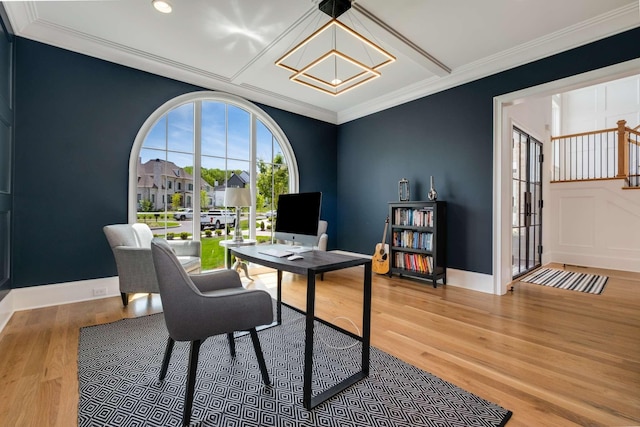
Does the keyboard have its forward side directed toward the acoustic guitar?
no

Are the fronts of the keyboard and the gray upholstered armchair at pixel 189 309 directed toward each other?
yes

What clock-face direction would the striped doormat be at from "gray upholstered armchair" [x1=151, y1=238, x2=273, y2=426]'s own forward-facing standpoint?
The striped doormat is roughly at 1 o'clock from the gray upholstered armchair.

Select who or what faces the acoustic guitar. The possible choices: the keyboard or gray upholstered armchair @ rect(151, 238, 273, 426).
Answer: the gray upholstered armchair

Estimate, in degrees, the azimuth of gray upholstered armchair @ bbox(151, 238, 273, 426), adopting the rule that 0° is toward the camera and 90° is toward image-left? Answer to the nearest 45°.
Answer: approximately 225°

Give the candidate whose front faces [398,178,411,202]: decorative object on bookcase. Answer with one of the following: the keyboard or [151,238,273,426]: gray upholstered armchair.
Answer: the gray upholstered armchair

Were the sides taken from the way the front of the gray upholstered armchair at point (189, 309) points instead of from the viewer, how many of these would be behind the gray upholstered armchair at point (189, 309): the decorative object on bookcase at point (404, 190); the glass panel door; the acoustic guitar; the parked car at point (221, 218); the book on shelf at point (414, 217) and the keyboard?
0

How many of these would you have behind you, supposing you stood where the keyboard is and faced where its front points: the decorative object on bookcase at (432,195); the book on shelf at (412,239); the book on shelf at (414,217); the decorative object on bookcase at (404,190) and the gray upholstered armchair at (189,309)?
4

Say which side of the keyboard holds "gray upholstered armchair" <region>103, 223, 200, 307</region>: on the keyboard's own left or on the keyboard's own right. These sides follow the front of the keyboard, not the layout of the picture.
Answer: on the keyboard's own right

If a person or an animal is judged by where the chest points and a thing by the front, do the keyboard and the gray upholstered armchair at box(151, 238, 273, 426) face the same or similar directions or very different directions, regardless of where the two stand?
very different directions

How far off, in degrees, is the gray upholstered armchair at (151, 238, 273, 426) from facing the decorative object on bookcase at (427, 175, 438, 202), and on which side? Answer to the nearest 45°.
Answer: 0° — it already faces it

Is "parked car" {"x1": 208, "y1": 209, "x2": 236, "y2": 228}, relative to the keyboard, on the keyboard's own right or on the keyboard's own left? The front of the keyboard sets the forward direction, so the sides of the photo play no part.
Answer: on the keyboard's own right

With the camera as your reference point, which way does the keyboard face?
facing the viewer and to the left of the viewer

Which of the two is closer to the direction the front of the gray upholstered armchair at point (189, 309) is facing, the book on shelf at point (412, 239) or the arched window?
the book on shelf

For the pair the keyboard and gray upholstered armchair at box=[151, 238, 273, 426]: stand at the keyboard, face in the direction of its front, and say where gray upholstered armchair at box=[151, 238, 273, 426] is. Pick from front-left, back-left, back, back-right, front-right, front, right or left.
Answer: front

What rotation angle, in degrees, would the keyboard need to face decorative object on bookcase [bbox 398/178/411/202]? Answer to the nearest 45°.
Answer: approximately 180°

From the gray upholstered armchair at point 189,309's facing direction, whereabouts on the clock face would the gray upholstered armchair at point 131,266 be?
the gray upholstered armchair at point 131,266 is roughly at 10 o'clock from the gray upholstered armchair at point 189,309.
